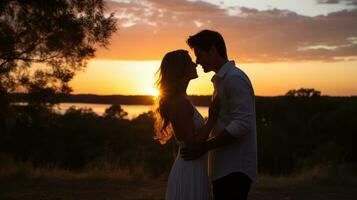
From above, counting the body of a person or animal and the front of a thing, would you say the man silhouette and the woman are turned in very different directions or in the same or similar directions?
very different directions

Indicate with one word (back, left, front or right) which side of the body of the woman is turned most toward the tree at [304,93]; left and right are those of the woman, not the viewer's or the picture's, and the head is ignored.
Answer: left

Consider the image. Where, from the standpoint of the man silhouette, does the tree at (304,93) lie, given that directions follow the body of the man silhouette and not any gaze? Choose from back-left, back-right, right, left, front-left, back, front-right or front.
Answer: right

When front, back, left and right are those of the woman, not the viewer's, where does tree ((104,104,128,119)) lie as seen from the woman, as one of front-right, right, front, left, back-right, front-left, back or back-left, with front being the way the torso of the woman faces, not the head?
left

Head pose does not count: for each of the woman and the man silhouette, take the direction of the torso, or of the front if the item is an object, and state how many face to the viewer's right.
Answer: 1

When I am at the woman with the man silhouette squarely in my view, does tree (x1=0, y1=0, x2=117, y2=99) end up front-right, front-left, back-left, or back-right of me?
back-left

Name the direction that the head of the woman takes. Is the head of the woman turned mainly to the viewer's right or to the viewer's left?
to the viewer's right

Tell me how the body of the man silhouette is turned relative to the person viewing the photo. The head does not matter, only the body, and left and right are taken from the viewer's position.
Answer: facing to the left of the viewer

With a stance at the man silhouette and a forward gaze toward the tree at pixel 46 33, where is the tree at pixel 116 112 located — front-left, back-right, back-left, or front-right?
front-right

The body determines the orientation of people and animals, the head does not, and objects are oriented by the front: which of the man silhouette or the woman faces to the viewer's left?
the man silhouette

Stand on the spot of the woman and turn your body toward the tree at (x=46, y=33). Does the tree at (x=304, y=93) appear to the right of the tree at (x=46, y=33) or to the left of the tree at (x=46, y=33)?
right

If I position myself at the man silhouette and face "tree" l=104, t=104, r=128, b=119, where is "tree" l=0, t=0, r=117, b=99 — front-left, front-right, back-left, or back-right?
front-left

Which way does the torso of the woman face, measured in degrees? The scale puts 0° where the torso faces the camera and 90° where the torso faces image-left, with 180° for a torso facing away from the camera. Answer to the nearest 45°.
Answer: approximately 270°
